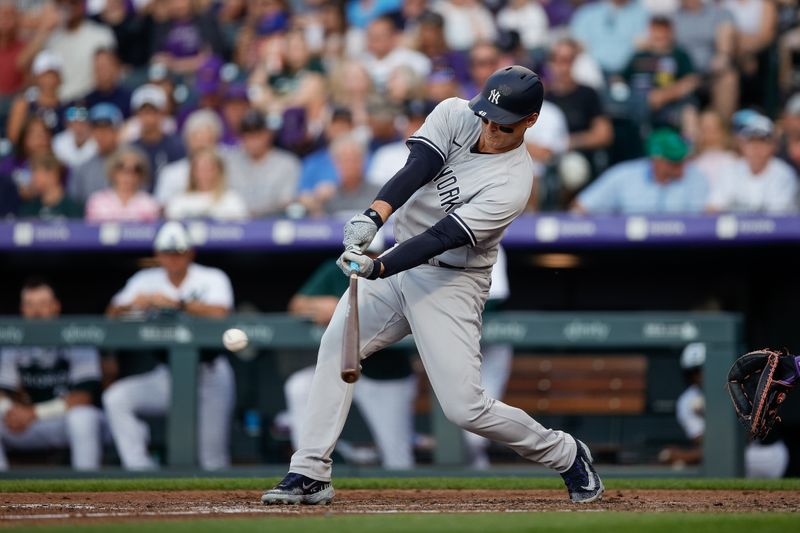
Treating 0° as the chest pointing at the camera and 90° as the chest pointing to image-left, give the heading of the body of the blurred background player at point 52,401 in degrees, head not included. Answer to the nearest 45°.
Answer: approximately 0°

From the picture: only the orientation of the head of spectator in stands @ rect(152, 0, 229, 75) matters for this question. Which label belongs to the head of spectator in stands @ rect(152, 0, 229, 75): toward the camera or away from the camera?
toward the camera

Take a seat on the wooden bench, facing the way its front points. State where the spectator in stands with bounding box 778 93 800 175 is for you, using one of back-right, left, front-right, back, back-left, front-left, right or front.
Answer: back-left

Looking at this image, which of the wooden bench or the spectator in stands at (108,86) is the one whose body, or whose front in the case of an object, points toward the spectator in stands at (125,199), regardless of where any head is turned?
the spectator in stands at (108,86)

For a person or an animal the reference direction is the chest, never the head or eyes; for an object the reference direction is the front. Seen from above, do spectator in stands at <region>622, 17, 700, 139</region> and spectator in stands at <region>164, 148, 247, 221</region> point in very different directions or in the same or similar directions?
same or similar directions

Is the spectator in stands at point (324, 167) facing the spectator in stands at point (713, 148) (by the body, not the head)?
no

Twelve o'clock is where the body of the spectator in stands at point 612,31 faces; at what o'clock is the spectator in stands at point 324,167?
the spectator in stands at point 324,167 is roughly at 2 o'clock from the spectator in stands at point 612,31.

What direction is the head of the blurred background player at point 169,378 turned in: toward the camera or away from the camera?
toward the camera

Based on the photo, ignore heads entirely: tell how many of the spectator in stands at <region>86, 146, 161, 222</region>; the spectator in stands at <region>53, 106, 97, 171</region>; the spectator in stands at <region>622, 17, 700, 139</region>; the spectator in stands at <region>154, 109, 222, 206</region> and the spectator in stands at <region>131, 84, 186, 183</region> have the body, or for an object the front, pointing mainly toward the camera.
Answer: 5

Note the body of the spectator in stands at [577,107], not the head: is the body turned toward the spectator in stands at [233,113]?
no

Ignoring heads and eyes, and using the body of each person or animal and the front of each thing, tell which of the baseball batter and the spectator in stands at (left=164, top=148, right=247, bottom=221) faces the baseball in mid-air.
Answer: the spectator in stands

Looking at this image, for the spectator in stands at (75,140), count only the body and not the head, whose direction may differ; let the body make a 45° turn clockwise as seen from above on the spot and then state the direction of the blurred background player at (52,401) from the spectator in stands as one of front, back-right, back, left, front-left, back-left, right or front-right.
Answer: front-left

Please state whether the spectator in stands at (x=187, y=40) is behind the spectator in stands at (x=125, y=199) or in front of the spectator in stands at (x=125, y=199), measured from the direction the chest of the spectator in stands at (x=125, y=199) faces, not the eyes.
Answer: behind

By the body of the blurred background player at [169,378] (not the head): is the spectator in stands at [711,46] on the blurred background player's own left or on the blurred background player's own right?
on the blurred background player's own left

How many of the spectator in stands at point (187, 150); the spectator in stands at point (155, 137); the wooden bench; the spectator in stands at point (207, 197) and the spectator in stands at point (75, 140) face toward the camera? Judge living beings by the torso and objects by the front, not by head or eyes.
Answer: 5

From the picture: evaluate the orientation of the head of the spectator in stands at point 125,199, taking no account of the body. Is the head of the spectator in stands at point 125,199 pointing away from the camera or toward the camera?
toward the camera

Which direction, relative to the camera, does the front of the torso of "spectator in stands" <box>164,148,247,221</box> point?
toward the camera

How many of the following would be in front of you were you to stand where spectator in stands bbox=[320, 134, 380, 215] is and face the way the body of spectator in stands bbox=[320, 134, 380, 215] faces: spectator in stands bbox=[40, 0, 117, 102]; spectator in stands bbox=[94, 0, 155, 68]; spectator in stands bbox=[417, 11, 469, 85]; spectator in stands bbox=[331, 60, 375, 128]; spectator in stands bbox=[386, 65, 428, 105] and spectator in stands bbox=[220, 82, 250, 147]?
0

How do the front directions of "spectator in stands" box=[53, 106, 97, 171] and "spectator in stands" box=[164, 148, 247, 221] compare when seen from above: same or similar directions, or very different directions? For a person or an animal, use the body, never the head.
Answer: same or similar directions

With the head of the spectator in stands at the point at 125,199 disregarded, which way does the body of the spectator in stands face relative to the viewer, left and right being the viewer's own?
facing the viewer

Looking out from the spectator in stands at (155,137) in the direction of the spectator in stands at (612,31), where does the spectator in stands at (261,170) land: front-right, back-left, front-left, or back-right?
front-right

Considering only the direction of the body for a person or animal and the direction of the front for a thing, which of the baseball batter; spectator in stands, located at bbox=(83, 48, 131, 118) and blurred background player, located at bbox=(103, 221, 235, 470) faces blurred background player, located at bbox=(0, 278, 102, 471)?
the spectator in stands

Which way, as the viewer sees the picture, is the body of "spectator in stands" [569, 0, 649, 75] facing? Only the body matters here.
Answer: toward the camera
